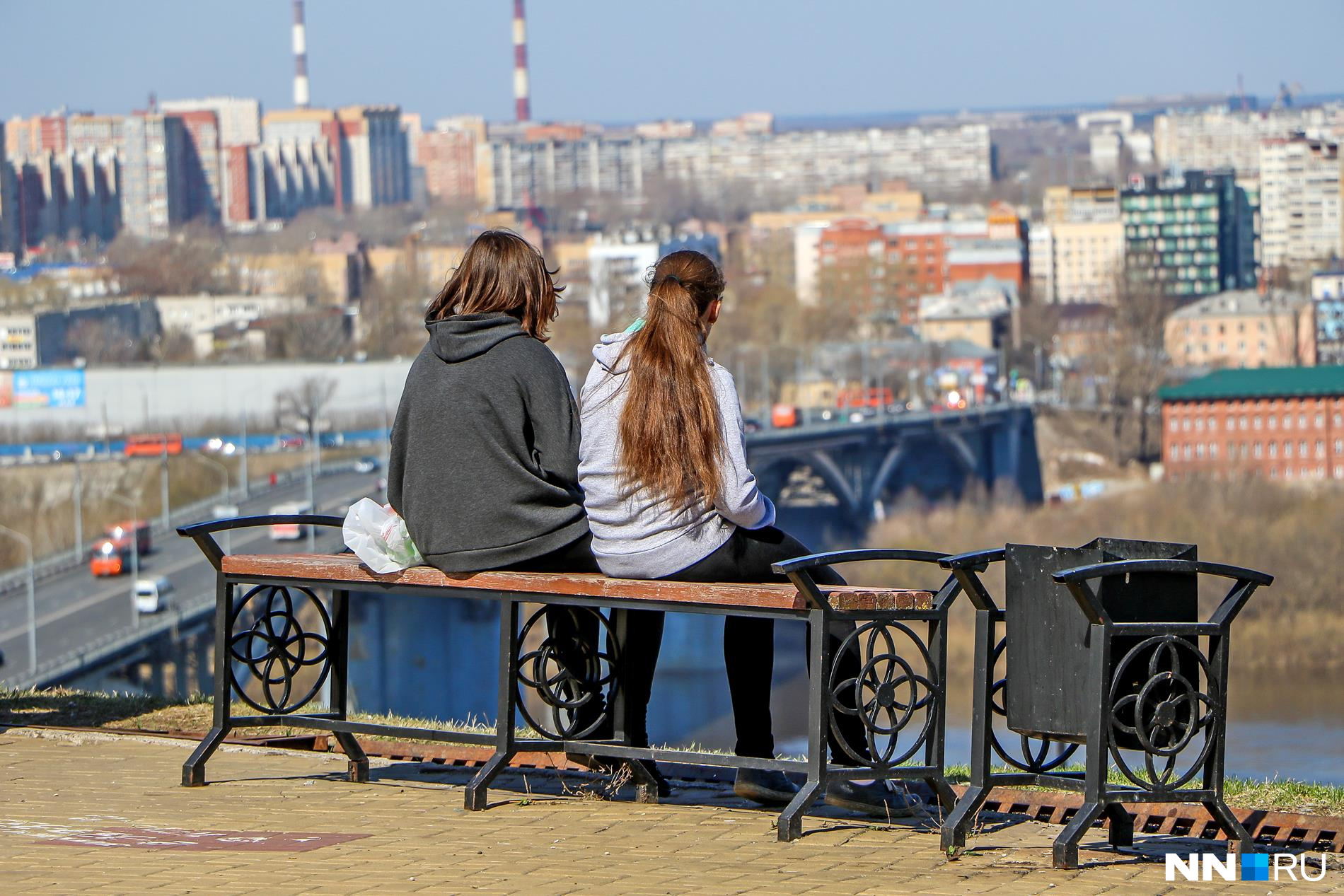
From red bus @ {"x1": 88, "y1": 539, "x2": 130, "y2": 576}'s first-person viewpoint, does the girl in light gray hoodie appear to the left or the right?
on its left

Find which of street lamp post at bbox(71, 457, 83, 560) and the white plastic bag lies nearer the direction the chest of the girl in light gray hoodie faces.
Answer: the street lamp post

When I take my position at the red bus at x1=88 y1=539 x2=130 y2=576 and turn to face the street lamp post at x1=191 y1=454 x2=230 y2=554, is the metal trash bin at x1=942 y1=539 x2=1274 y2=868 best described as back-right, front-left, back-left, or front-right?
back-right

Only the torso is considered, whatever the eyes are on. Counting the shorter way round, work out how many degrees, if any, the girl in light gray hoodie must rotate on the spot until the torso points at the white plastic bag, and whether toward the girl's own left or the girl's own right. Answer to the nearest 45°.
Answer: approximately 135° to the girl's own left

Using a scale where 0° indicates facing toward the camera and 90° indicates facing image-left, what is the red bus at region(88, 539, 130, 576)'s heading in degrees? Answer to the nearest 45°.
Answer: approximately 45°

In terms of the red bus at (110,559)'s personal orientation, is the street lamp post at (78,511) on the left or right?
on its right

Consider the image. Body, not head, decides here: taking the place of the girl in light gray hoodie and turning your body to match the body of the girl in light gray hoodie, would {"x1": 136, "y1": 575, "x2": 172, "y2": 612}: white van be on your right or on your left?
on your left

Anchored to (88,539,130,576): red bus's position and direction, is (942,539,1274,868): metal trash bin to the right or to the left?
on its left

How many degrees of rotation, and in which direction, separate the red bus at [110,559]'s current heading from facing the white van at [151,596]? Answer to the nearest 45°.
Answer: approximately 45° to its left

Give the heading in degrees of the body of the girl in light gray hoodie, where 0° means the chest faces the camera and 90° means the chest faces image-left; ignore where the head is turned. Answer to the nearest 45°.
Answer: approximately 225°

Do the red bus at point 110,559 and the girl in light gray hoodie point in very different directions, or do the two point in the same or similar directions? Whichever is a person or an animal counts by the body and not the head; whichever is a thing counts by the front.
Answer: very different directions
